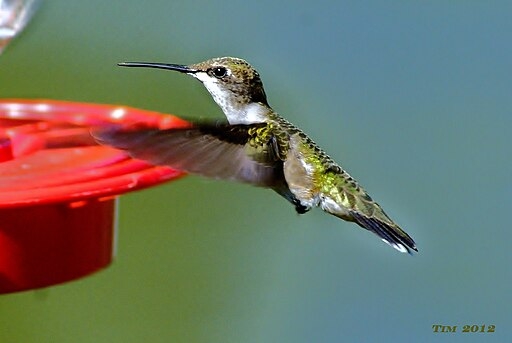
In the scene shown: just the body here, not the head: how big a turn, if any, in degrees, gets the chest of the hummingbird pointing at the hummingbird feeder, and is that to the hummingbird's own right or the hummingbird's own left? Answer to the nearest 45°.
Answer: approximately 45° to the hummingbird's own left

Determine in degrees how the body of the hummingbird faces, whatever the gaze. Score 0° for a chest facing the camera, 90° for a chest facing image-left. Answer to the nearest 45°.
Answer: approximately 90°
